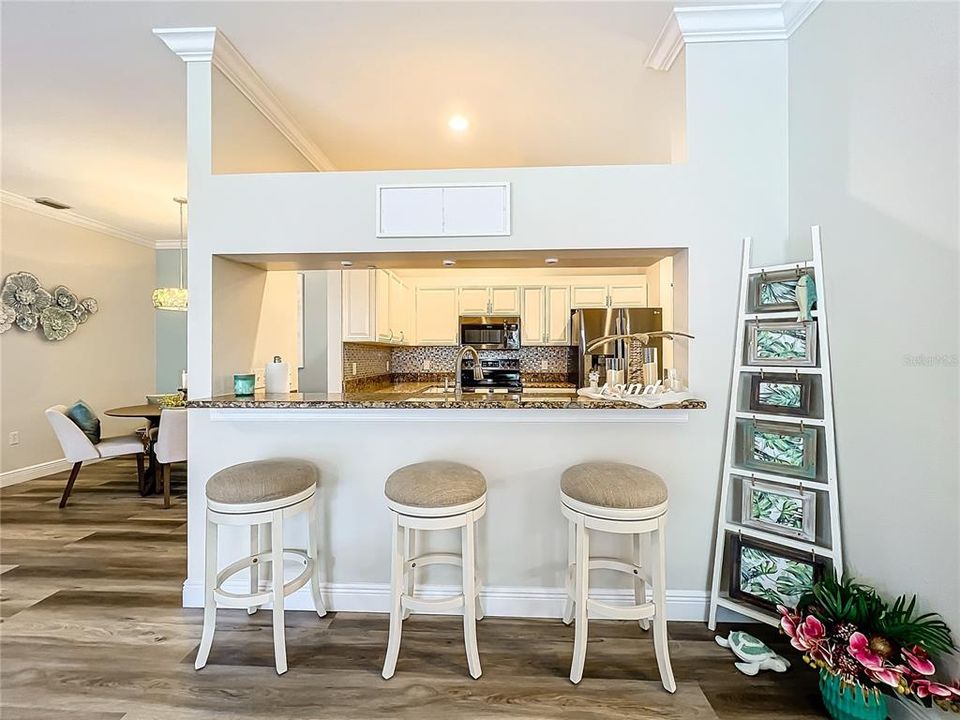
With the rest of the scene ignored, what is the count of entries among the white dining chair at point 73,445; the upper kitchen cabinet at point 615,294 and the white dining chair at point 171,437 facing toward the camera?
1

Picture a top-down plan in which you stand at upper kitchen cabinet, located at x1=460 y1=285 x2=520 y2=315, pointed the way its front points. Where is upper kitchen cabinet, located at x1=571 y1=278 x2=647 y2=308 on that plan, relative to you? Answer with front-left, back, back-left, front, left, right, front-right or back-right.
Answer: left

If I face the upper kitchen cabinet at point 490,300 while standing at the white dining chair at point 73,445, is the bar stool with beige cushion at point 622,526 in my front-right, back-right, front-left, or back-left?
front-right

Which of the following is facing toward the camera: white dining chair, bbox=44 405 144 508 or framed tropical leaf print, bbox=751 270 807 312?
the framed tropical leaf print

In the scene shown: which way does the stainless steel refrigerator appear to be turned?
toward the camera

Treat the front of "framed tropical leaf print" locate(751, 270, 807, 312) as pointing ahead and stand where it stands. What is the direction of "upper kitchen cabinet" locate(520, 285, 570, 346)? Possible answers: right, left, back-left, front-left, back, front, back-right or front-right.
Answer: back-right

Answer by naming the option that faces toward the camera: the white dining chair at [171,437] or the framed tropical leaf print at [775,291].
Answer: the framed tropical leaf print

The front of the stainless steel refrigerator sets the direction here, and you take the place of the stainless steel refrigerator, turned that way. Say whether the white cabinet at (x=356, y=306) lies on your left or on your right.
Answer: on your right

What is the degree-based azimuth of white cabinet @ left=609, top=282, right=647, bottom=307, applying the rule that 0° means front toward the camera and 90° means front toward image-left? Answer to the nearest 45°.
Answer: approximately 0°

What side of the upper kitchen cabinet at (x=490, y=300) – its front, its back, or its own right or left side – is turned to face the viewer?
front

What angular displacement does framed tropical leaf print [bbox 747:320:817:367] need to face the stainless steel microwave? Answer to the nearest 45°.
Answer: approximately 135° to its right

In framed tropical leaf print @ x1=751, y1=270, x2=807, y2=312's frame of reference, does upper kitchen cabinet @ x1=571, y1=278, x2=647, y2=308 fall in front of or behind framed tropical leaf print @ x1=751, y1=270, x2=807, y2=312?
behind

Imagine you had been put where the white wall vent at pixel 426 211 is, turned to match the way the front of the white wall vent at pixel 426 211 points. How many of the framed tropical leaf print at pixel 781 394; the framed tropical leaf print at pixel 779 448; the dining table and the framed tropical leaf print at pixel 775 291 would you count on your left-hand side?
3

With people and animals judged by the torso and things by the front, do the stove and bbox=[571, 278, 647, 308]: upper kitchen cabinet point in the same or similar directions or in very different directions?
same or similar directions

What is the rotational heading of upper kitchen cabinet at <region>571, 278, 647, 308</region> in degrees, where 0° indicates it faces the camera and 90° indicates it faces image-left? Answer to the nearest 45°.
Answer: approximately 0°

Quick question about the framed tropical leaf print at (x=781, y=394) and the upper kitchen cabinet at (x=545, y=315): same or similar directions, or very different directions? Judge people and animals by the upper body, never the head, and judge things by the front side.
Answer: same or similar directions

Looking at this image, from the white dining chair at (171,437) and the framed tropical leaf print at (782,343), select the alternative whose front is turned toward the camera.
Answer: the framed tropical leaf print

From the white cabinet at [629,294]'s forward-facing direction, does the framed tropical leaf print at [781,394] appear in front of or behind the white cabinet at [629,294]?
in front
